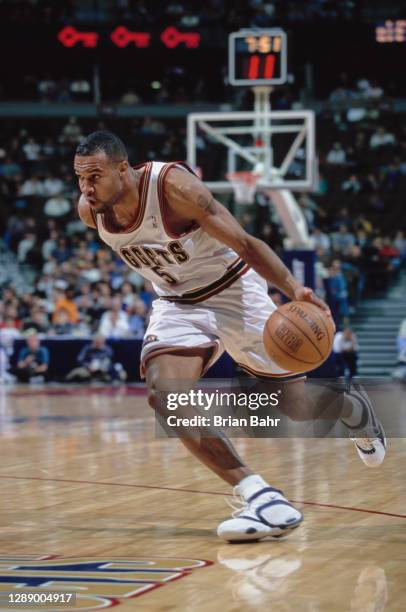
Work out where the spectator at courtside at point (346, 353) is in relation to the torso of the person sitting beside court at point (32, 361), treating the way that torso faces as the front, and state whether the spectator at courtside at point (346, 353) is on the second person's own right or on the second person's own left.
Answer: on the second person's own left

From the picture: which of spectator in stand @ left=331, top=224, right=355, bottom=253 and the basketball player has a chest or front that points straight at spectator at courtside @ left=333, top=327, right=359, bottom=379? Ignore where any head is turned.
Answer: spectator in stand @ left=331, top=224, right=355, bottom=253

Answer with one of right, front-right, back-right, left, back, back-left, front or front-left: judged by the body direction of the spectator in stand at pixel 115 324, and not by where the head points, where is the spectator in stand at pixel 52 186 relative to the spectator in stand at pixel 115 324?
back

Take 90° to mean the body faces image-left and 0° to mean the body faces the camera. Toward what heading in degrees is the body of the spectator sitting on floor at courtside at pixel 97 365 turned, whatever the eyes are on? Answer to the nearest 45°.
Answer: approximately 0°

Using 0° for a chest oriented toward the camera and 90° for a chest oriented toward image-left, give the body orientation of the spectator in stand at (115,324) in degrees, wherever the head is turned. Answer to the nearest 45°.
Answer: approximately 0°

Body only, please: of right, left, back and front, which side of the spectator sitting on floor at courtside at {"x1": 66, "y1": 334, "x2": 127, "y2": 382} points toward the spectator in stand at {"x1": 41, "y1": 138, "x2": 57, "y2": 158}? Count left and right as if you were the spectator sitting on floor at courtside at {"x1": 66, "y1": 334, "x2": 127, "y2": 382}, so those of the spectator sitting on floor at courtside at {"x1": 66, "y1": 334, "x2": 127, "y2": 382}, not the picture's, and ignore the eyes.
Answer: back
